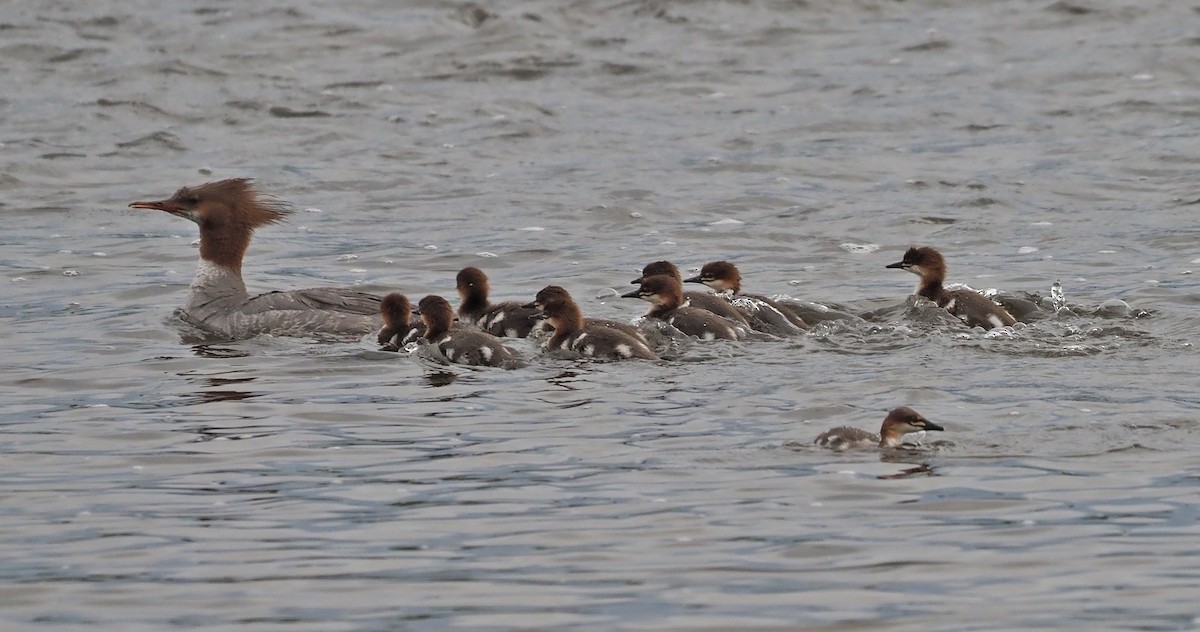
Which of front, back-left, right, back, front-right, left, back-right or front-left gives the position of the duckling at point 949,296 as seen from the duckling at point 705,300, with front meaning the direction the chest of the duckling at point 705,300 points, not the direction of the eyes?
back

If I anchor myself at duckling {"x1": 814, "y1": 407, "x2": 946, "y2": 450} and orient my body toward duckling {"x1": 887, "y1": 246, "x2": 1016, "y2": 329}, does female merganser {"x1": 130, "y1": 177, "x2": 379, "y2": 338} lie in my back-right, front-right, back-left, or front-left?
front-left

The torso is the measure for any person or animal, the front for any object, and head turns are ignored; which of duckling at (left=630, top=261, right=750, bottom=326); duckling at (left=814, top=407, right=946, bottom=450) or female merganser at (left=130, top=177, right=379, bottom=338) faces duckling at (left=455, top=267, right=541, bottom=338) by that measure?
duckling at (left=630, top=261, right=750, bottom=326)

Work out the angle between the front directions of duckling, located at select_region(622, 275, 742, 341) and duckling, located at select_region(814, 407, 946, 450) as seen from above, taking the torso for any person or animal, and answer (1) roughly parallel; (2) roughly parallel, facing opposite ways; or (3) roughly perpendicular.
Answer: roughly parallel, facing opposite ways

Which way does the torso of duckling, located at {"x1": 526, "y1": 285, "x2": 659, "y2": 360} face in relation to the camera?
to the viewer's left

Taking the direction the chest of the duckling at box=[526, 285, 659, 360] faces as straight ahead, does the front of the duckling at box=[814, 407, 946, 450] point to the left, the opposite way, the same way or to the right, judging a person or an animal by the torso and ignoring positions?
the opposite way

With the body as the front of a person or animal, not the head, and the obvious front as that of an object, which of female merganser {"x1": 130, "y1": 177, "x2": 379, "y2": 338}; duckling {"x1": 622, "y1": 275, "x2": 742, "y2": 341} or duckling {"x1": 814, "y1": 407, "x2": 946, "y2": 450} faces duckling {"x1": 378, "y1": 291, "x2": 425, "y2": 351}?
duckling {"x1": 622, "y1": 275, "x2": 742, "y2": 341}

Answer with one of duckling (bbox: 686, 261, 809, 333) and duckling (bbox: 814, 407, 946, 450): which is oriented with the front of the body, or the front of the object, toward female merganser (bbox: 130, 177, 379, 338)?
duckling (bbox: 686, 261, 809, 333)

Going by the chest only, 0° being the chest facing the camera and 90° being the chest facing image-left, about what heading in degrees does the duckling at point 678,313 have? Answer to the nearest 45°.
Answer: approximately 90°

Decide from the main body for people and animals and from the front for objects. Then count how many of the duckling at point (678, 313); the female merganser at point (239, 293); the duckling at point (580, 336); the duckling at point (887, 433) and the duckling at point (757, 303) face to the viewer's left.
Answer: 4

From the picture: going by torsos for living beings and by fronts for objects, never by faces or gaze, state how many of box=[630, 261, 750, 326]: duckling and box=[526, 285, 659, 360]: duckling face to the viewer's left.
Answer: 2

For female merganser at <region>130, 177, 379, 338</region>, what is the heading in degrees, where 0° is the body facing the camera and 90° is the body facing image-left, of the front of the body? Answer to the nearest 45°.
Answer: approximately 90°

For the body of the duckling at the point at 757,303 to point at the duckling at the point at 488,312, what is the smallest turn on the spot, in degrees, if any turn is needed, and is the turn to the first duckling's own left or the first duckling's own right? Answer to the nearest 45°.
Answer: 0° — it already faces it

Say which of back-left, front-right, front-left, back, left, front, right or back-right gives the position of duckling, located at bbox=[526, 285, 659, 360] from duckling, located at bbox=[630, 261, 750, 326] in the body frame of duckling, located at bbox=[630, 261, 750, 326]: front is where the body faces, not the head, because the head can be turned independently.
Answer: front-left

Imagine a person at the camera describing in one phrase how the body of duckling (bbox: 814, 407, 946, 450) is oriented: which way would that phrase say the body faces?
to the viewer's right

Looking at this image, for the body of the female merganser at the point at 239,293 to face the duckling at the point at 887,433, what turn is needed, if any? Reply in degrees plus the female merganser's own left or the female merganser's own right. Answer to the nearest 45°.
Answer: approximately 135° to the female merganser's own left

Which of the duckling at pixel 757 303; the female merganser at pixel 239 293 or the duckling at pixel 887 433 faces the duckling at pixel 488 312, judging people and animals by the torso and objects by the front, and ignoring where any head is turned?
the duckling at pixel 757 303

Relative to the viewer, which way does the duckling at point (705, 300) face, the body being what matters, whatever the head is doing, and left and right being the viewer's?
facing to the left of the viewer

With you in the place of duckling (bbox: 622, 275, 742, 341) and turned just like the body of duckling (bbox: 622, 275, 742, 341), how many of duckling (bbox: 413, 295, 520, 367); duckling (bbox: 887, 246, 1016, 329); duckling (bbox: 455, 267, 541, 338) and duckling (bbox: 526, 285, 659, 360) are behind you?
1

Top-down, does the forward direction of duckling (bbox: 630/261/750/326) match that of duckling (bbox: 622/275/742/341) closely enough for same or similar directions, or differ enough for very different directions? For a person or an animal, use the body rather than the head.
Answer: same or similar directions
